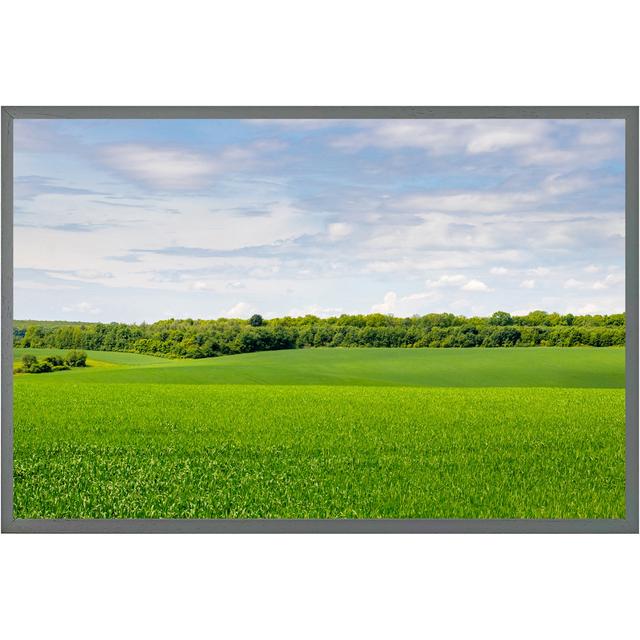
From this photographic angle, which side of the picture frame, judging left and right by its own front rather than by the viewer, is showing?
front
